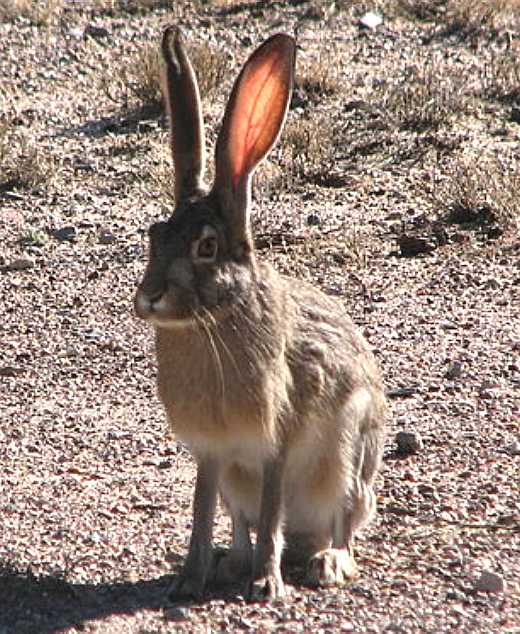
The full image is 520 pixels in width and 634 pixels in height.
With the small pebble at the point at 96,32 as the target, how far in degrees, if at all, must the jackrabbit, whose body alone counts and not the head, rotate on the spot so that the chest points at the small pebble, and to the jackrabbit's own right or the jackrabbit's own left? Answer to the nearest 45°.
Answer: approximately 135° to the jackrabbit's own right

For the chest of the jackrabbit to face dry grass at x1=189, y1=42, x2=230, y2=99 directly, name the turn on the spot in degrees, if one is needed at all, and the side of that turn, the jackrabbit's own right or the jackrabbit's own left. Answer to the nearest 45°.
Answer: approximately 135° to the jackrabbit's own right

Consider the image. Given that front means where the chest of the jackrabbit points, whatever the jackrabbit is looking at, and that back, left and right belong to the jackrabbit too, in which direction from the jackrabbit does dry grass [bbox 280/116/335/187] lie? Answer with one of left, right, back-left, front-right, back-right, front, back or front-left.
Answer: back-right

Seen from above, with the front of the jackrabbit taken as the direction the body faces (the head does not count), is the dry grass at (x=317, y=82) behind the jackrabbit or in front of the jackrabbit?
behind

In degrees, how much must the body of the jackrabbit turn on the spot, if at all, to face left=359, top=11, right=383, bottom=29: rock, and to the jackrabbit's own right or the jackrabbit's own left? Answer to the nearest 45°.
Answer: approximately 135° to the jackrabbit's own right

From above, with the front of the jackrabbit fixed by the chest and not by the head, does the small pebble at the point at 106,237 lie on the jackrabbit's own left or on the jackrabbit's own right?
on the jackrabbit's own right

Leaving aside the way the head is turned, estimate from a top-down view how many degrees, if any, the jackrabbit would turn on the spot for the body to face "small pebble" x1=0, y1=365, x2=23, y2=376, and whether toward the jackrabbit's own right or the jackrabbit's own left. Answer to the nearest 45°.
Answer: approximately 90° to the jackrabbit's own right

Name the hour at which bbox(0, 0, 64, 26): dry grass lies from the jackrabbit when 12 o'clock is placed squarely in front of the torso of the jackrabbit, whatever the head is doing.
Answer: The dry grass is roughly at 4 o'clock from the jackrabbit.

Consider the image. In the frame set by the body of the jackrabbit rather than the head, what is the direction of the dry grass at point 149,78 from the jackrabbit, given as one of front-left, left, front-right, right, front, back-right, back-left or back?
back-right

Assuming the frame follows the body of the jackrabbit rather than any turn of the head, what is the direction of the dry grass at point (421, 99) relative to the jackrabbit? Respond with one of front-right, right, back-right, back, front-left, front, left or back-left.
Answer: back-right

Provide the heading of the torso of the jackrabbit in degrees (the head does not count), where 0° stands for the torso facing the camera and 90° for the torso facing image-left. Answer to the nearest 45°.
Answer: approximately 45°
